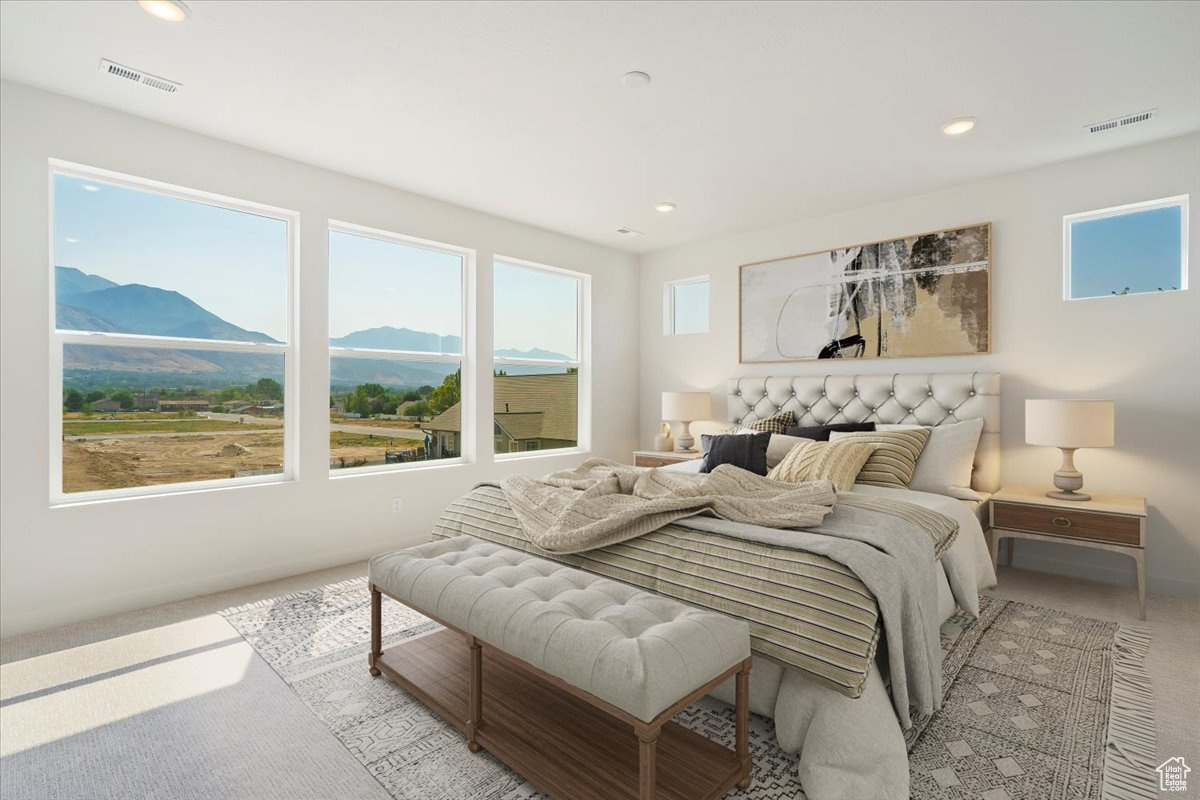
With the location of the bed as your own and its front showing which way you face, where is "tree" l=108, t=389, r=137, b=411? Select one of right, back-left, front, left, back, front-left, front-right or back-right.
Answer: front-right

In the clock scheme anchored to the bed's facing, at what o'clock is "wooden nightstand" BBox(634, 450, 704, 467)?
The wooden nightstand is roughly at 4 o'clock from the bed.

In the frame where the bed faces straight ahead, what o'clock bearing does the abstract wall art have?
The abstract wall art is roughly at 5 o'clock from the bed.

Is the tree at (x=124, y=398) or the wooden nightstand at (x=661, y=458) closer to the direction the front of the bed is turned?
the tree

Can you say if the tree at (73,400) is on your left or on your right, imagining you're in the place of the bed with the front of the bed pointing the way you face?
on your right

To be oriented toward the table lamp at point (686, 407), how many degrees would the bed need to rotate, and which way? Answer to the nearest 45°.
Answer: approximately 135° to its right

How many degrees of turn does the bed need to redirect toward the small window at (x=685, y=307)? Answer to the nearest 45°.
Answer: approximately 135° to its right

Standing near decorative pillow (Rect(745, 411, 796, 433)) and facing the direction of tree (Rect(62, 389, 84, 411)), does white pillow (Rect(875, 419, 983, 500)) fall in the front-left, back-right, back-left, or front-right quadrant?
back-left

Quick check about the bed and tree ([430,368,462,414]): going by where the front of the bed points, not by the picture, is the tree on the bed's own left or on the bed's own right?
on the bed's own right

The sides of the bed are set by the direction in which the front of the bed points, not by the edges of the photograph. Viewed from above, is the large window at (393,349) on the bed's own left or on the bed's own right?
on the bed's own right

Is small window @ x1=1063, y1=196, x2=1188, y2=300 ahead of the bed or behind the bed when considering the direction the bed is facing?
behind

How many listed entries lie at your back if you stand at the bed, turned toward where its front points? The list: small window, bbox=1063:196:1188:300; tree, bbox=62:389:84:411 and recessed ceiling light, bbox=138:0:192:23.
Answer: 1

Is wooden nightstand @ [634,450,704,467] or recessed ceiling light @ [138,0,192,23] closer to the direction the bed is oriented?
the recessed ceiling light
